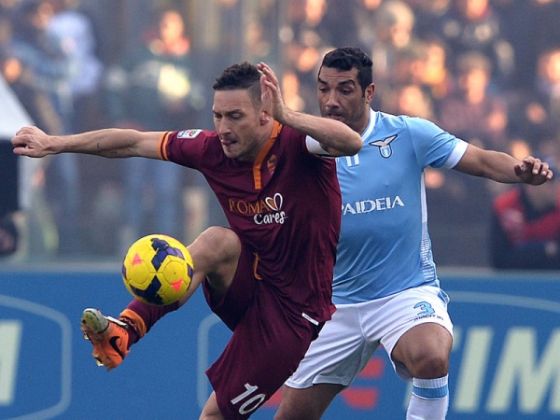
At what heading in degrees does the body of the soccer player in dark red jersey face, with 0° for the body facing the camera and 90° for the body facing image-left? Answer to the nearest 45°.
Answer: approximately 45°

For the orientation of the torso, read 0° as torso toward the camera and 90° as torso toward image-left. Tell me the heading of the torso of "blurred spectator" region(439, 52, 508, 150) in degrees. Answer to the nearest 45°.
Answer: approximately 0°

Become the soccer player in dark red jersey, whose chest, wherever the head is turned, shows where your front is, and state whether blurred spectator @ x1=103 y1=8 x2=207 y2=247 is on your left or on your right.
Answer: on your right

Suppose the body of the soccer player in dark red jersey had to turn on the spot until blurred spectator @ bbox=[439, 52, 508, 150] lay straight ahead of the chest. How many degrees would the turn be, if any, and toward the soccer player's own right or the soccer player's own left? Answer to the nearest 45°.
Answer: approximately 180°

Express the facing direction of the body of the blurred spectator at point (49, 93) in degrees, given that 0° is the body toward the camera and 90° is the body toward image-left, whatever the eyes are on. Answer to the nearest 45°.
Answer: approximately 315°
